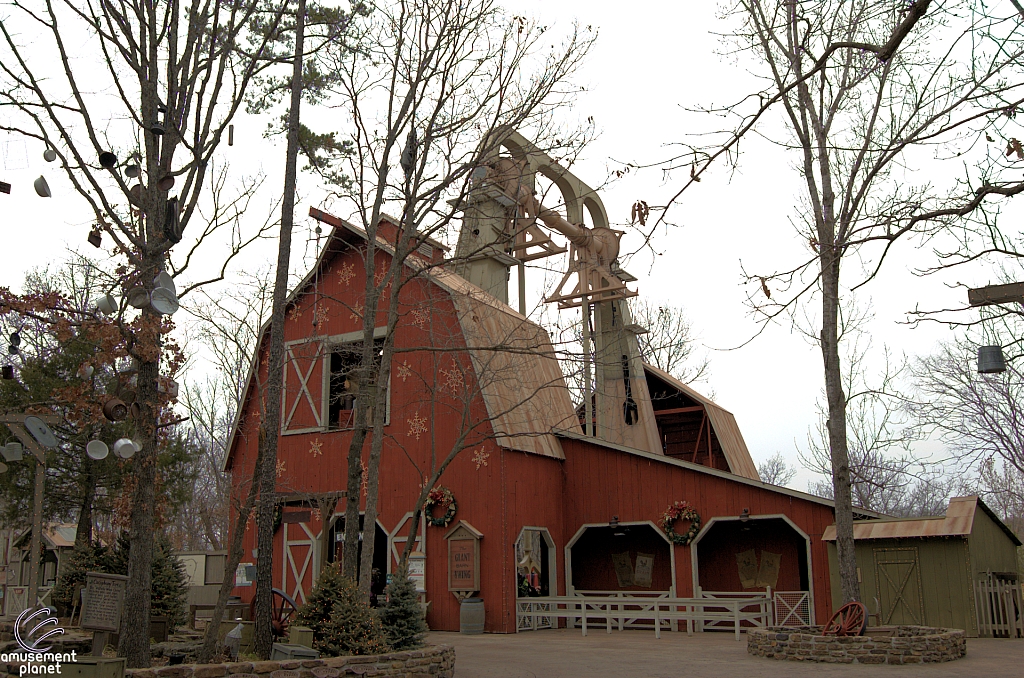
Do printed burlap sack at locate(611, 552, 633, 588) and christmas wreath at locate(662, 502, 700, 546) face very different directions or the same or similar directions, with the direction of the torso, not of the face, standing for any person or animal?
same or similar directions

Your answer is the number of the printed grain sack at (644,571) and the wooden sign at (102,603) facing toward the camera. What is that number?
2

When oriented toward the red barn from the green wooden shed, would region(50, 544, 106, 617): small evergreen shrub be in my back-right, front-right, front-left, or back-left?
front-left

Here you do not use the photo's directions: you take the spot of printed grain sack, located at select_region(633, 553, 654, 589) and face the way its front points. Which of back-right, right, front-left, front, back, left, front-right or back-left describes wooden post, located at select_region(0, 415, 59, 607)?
front-right

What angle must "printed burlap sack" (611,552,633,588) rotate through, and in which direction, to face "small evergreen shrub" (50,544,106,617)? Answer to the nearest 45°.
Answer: approximately 45° to its right

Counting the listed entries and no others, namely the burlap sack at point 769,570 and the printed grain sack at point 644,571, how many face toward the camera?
2

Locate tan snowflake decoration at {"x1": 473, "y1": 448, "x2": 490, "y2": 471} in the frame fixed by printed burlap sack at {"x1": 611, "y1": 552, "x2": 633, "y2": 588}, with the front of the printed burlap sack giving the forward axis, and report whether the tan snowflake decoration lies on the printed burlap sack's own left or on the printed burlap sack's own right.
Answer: on the printed burlap sack's own right

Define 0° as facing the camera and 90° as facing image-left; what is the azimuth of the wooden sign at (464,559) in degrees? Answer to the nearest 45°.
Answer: approximately 45°

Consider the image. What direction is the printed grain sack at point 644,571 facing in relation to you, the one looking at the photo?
facing the viewer

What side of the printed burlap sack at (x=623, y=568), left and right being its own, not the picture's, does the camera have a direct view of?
front

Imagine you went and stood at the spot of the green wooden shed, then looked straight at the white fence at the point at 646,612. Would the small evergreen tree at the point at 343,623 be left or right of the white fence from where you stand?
left

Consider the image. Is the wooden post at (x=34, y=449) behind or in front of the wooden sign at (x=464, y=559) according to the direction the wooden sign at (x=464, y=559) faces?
in front

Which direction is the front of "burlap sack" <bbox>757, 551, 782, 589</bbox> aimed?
toward the camera
